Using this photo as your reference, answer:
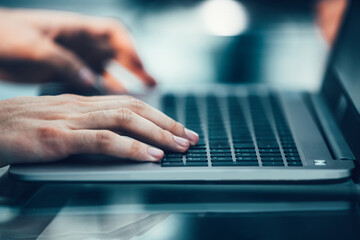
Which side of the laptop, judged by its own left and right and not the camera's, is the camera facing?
left
